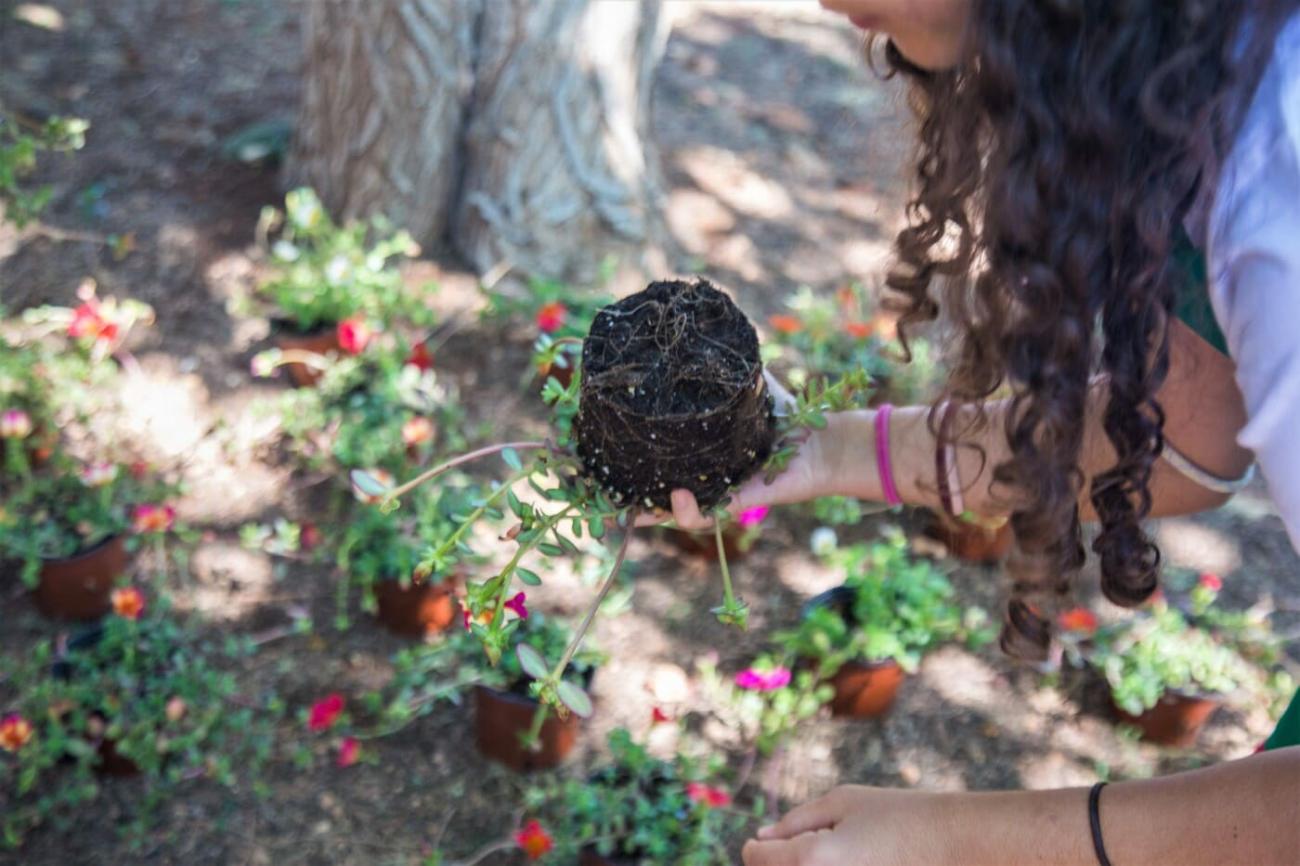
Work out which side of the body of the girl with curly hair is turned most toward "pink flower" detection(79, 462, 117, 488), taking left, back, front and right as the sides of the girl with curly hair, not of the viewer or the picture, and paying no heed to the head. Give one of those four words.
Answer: front

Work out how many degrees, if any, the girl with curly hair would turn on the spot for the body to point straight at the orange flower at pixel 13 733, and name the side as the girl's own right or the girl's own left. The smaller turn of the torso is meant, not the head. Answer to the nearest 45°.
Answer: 0° — they already face it

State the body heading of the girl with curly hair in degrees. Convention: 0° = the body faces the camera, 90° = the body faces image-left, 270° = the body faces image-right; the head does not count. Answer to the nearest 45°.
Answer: approximately 90°

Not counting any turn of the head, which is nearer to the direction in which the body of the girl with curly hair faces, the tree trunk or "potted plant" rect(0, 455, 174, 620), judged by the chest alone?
the potted plant
